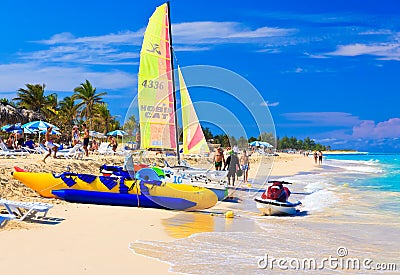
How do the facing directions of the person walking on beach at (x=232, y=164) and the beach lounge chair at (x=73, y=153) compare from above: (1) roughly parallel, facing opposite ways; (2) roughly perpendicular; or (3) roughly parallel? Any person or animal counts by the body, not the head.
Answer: roughly perpendicular

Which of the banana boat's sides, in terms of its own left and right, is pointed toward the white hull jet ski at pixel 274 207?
back

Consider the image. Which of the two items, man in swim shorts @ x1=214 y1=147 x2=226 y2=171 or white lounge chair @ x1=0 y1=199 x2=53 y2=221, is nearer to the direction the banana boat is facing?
the white lounge chair

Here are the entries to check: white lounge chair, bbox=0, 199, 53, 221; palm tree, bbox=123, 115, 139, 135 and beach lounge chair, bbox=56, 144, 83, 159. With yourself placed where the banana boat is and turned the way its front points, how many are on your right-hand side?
2

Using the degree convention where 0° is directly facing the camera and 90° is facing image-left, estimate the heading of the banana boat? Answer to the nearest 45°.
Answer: approximately 90°

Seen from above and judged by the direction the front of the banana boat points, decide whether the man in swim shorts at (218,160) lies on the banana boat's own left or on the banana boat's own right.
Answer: on the banana boat's own right
